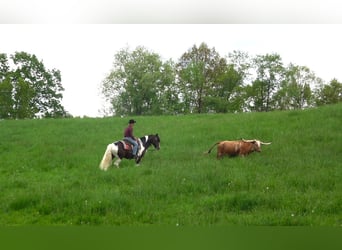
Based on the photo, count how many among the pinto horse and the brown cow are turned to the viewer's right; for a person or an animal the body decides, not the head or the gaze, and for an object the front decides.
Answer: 2

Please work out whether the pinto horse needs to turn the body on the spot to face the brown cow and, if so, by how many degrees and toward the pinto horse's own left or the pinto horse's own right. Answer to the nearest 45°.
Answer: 0° — it already faces it

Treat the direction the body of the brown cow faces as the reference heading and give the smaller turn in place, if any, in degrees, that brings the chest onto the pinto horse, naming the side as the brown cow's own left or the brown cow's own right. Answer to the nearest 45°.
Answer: approximately 180°

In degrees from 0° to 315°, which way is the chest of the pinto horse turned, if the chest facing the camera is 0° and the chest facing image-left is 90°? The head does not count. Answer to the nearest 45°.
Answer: approximately 270°

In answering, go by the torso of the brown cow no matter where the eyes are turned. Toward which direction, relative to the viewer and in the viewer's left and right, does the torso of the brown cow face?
facing to the right of the viewer
